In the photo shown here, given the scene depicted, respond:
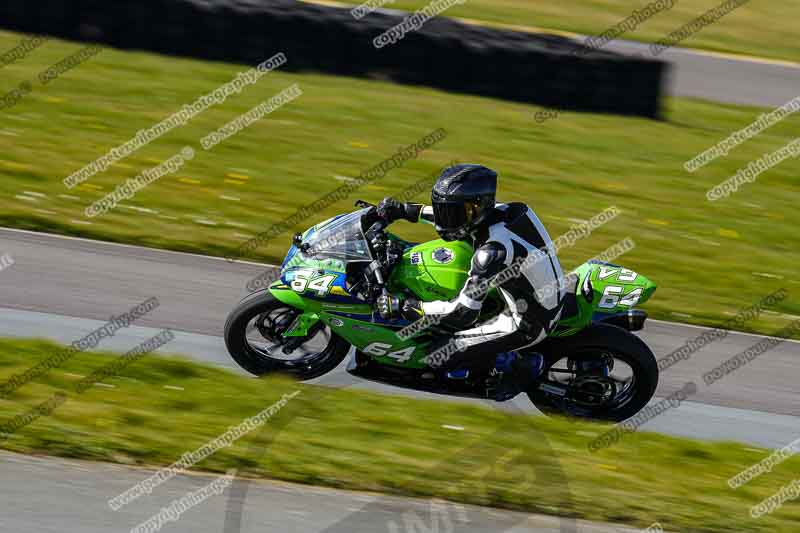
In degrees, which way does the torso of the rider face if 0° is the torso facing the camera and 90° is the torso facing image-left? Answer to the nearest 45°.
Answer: approximately 90°

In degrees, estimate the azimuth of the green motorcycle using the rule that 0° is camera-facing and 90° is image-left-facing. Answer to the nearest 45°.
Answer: approximately 90°

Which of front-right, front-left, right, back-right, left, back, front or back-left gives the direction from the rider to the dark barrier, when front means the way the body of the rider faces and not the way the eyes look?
right

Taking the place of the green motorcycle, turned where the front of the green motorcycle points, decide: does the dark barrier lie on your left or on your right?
on your right
